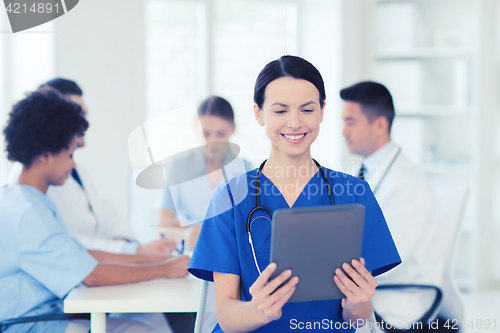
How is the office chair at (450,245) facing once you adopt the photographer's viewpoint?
facing to the left of the viewer

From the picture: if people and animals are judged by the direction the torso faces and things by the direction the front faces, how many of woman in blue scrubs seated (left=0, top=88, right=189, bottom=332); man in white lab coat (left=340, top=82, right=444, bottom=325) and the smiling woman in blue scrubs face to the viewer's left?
1

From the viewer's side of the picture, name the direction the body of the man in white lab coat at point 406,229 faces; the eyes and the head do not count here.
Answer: to the viewer's left

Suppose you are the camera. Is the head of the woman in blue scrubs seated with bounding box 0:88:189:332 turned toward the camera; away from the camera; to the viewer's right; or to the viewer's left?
to the viewer's right

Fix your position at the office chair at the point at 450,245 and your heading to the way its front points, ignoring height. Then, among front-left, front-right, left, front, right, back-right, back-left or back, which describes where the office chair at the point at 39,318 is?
front-left

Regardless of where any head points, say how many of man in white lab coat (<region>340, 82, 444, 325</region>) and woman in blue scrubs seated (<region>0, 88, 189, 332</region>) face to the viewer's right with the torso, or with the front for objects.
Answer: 1

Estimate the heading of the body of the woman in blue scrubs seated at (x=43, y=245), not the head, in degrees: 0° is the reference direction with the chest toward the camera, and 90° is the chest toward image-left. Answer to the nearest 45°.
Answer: approximately 270°
